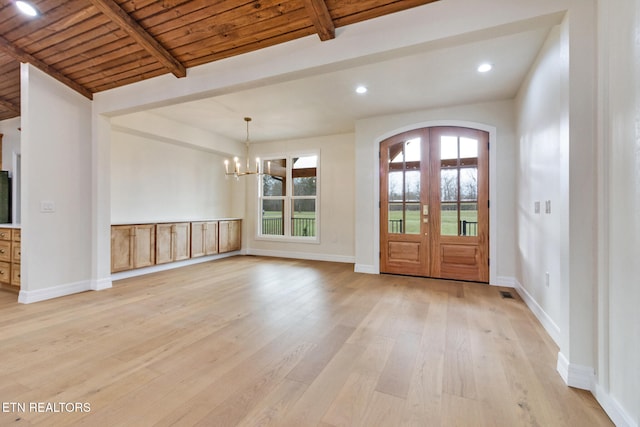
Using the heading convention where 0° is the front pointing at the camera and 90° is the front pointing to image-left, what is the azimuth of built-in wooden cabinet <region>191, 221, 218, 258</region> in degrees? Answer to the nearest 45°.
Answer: approximately 315°

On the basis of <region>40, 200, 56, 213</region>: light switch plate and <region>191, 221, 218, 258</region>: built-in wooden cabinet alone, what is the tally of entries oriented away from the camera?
0

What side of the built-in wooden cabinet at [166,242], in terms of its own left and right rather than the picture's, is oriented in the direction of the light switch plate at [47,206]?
right

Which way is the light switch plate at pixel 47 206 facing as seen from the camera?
toward the camera

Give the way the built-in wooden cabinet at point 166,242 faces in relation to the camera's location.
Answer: facing the viewer and to the right of the viewer

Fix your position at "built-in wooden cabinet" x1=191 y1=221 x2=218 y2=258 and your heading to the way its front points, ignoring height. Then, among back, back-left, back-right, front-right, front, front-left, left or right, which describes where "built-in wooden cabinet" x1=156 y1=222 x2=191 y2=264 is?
right

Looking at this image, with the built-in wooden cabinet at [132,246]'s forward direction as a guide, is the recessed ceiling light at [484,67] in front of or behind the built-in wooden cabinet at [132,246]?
in front

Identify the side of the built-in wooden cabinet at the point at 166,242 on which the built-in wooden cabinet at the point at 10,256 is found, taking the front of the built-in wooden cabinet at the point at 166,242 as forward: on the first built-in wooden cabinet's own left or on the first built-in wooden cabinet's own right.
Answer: on the first built-in wooden cabinet's own right

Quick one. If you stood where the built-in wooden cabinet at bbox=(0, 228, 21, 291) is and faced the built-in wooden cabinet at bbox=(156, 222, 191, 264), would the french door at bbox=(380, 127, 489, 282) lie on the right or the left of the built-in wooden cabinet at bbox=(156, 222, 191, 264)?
right

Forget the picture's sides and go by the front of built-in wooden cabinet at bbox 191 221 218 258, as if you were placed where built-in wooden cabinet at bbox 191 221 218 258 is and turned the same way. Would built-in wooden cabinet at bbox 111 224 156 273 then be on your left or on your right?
on your right
